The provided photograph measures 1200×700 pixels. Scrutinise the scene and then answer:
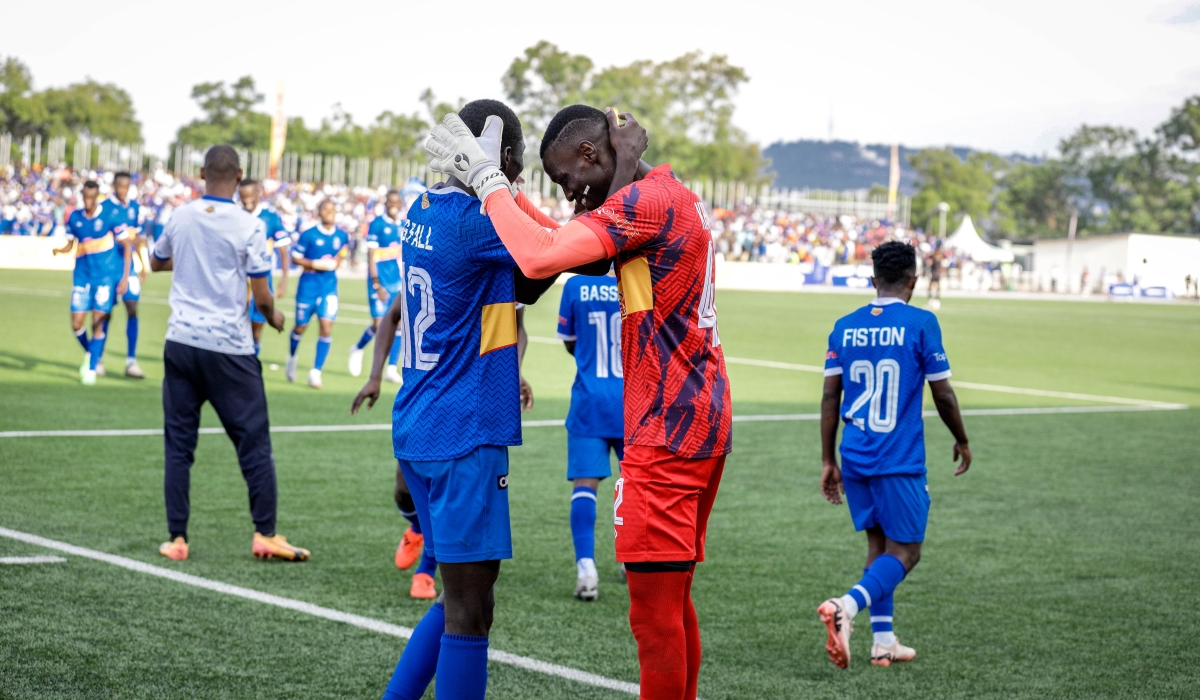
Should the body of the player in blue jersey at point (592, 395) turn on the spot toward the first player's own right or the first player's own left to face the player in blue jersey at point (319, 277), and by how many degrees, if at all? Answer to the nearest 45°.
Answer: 0° — they already face them

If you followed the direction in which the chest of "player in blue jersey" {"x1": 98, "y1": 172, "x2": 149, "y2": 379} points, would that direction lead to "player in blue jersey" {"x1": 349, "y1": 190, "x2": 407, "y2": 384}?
no

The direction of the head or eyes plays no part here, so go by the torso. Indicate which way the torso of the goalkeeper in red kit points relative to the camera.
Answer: to the viewer's left

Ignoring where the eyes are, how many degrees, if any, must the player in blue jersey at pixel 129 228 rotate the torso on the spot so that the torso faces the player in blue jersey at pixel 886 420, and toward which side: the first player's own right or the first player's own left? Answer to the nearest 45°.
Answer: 0° — they already face them

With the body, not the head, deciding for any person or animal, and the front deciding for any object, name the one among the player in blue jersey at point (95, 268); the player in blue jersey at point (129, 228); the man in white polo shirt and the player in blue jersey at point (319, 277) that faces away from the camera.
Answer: the man in white polo shirt

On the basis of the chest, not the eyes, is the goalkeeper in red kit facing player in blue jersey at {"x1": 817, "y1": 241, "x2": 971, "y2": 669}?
no

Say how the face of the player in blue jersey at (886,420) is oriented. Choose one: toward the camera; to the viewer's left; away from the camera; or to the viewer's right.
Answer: away from the camera

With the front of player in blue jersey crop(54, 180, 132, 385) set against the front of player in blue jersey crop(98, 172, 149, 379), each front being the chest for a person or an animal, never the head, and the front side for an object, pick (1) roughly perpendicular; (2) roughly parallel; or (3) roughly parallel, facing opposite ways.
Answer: roughly parallel

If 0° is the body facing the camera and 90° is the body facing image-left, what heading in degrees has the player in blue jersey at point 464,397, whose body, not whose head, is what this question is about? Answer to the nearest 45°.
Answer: approximately 225°

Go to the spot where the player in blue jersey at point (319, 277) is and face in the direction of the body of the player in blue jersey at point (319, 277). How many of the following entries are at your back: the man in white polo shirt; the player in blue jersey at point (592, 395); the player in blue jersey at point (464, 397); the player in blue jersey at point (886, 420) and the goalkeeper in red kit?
0

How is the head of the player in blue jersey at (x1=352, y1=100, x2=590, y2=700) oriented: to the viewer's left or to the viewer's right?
to the viewer's right

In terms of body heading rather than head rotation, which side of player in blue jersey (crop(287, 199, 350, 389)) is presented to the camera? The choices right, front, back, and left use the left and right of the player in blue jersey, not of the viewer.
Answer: front

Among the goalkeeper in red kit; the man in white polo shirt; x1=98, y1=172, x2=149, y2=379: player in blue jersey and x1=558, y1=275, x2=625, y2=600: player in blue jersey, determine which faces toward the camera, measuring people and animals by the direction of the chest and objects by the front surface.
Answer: x1=98, y1=172, x2=149, y2=379: player in blue jersey

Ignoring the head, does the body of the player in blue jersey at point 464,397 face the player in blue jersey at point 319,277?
no

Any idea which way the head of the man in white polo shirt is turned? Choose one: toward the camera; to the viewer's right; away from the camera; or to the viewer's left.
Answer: away from the camera

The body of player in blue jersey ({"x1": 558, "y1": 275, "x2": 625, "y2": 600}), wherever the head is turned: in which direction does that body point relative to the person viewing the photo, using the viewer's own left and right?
facing away from the viewer

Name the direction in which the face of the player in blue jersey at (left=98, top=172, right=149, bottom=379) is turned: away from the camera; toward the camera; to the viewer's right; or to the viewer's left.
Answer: toward the camera

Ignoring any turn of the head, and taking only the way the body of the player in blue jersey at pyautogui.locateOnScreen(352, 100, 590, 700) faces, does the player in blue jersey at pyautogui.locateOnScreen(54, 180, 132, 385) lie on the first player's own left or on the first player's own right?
on the first player's own left

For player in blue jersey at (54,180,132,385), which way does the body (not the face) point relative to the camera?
toward the camera
